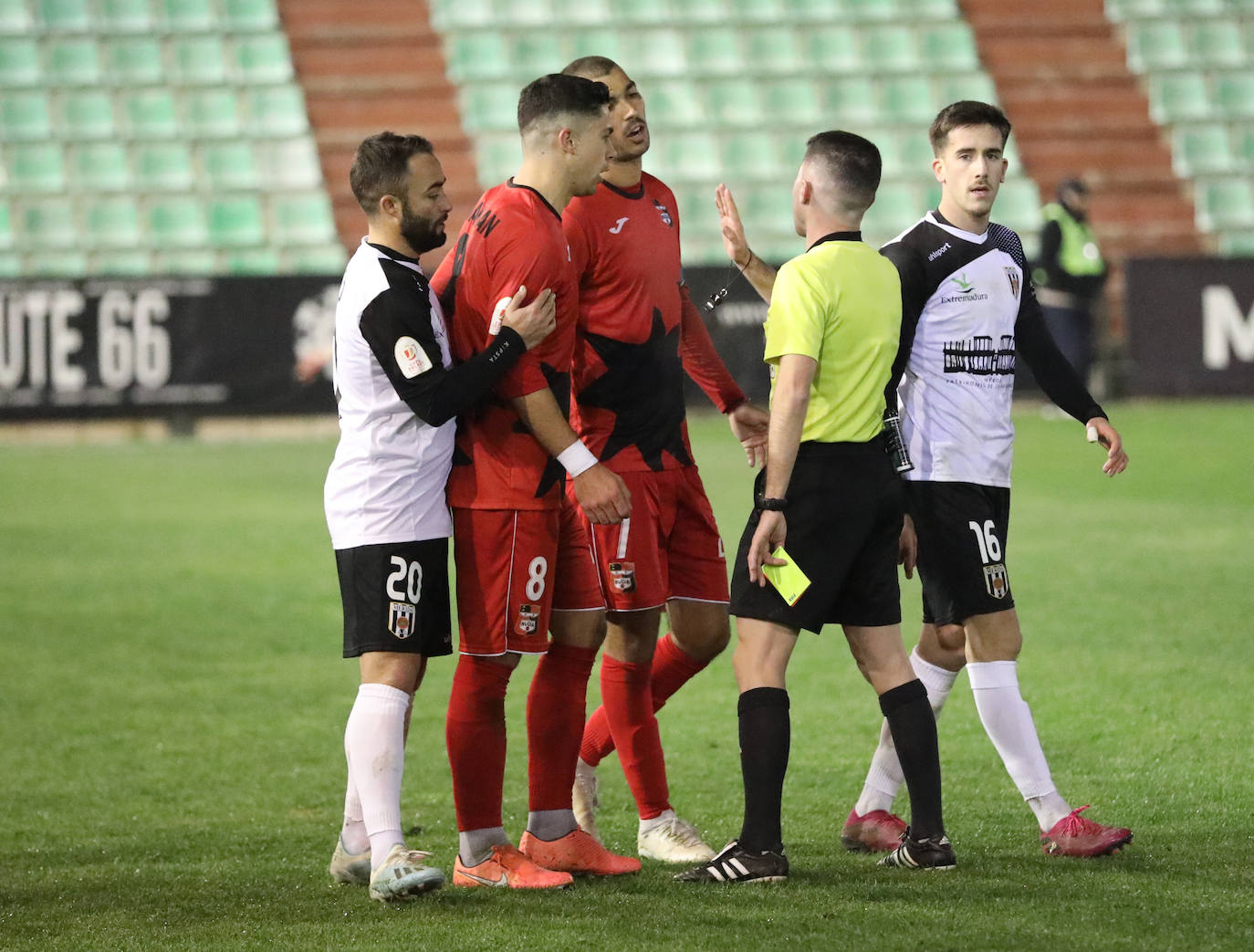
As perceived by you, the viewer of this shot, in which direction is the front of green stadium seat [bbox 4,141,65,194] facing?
facing the viewer

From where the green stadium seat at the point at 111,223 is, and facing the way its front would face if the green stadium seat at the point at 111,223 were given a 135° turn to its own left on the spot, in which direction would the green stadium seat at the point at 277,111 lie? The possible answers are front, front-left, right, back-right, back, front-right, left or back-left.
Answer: front-right

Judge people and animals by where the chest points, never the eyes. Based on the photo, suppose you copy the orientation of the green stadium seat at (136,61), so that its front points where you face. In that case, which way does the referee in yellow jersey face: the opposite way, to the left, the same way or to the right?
the opposite way

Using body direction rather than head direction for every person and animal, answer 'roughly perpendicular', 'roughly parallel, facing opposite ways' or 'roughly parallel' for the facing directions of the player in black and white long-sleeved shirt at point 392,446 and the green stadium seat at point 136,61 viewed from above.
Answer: roughly perpendicular

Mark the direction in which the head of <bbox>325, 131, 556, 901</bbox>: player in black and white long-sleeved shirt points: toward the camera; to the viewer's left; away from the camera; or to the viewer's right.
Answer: to the viewer's right

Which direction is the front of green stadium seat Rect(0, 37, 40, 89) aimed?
toward the camera

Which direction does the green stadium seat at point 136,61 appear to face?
toward the camera

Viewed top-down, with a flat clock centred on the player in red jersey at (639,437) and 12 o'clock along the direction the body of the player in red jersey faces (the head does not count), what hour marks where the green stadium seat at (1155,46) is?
The green stadium seat is roughly at 8 o'clock from the player in red jersey.

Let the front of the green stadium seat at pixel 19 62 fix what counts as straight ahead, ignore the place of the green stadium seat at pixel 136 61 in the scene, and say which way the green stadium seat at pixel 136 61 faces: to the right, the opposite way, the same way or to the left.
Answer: the same way

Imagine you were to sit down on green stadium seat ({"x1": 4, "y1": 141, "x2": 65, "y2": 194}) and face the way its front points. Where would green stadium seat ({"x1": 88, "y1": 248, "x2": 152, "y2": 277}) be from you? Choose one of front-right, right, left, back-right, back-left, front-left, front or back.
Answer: front-left

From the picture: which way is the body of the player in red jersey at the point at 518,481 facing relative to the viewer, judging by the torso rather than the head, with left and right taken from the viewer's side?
facing to the right of the viewer

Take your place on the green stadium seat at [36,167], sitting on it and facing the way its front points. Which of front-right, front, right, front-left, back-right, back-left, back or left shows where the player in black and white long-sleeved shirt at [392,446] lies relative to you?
front

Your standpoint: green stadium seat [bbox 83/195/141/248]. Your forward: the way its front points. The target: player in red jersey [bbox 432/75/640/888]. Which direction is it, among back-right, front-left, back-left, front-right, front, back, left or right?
front

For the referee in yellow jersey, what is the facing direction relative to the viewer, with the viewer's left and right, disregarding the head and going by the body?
facing away from the viewer and to the left of the viewer

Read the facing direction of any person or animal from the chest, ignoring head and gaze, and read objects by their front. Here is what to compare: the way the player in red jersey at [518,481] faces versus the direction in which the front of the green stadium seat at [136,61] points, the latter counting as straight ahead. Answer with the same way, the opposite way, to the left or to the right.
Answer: to the left

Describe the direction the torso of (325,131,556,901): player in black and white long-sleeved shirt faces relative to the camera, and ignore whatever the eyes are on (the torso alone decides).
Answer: to the viewer's right
